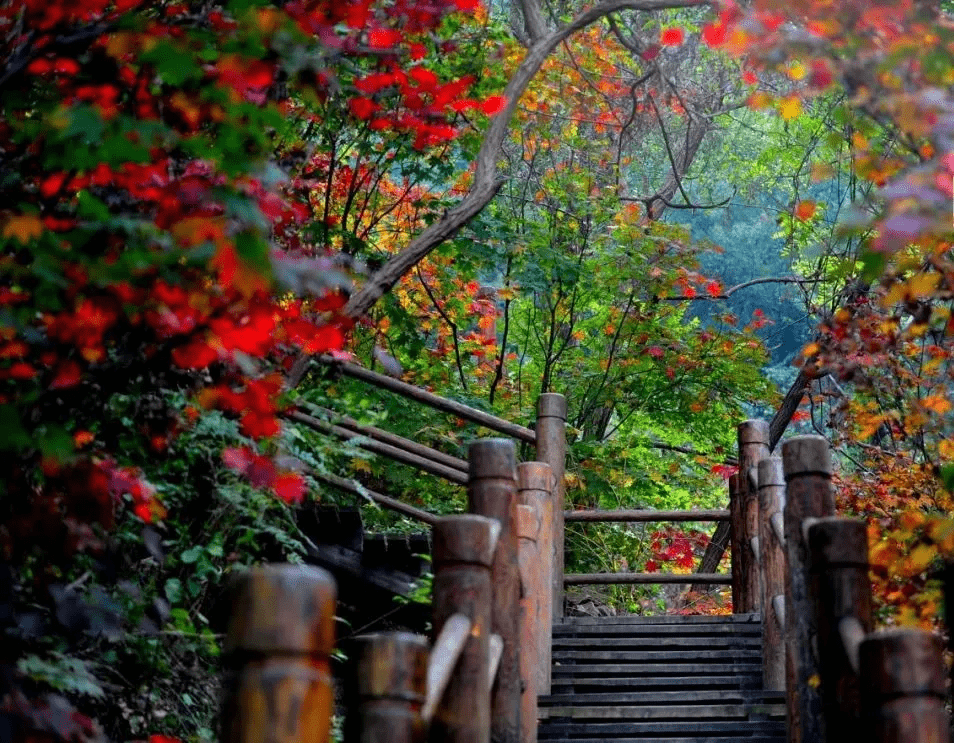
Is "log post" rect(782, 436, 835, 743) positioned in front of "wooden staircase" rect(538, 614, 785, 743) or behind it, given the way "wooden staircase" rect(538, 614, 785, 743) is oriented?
in front

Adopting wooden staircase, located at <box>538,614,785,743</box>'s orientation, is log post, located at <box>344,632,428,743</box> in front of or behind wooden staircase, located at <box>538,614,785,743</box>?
in front

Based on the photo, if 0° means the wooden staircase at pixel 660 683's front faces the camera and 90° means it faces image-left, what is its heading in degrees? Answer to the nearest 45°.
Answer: approximately 0°
